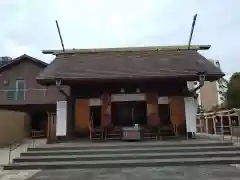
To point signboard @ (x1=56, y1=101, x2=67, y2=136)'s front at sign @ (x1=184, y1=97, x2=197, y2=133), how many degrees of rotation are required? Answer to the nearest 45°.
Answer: approximately 90° to its left

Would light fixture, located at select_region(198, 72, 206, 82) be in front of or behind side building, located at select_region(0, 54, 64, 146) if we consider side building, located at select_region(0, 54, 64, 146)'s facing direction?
in front

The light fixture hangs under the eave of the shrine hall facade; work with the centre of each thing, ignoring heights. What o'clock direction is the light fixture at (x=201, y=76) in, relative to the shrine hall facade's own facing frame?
The light fixture is roughly at 10 o'clock from the shrine hall facade.

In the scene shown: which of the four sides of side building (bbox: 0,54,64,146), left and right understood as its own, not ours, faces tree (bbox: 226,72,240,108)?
left

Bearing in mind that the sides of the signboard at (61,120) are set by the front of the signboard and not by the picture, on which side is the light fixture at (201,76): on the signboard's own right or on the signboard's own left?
on the signboard's own left

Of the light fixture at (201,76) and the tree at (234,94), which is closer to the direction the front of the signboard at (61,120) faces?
the light fixture

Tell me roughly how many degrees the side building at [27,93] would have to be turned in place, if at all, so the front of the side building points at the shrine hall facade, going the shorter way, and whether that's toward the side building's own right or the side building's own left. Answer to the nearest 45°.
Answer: approximately 45° to the side building's own left

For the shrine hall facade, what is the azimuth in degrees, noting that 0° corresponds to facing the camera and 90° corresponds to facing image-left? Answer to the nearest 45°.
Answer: approximately 0°

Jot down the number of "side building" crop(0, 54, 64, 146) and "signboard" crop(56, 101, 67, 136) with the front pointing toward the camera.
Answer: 2

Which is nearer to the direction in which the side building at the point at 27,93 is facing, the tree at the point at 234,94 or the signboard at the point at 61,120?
the signboard
